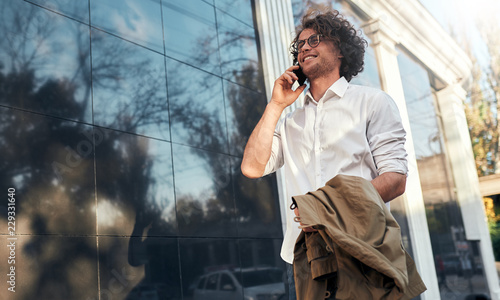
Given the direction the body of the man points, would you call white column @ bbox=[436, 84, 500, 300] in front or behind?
behind

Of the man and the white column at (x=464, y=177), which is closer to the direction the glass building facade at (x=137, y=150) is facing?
the man

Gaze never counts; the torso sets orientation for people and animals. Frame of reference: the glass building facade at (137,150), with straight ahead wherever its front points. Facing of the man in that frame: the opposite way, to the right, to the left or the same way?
to the right

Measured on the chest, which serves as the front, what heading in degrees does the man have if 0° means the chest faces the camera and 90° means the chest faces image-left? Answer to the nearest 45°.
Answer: approximately 45°

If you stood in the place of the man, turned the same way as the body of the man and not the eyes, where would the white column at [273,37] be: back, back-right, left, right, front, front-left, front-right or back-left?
back-right

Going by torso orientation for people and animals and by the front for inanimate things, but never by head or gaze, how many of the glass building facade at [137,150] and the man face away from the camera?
0

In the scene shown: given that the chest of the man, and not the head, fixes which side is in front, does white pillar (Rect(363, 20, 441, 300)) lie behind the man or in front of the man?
behind

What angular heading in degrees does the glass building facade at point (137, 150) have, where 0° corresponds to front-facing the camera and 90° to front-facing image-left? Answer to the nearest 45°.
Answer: approximately 315°
